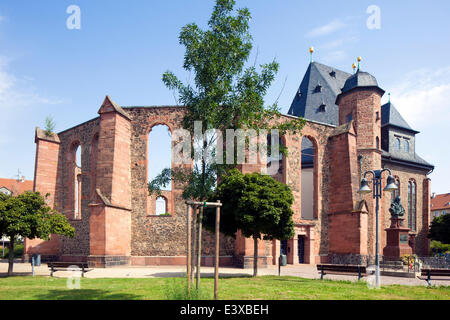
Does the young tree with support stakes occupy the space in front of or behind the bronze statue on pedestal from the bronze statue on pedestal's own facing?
in front

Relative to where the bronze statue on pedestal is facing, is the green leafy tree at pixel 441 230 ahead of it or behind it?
behind

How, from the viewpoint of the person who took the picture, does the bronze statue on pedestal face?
facing the viewer

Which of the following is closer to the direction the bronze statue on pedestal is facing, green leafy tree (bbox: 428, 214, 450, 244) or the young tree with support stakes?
the young tree with support stakes
